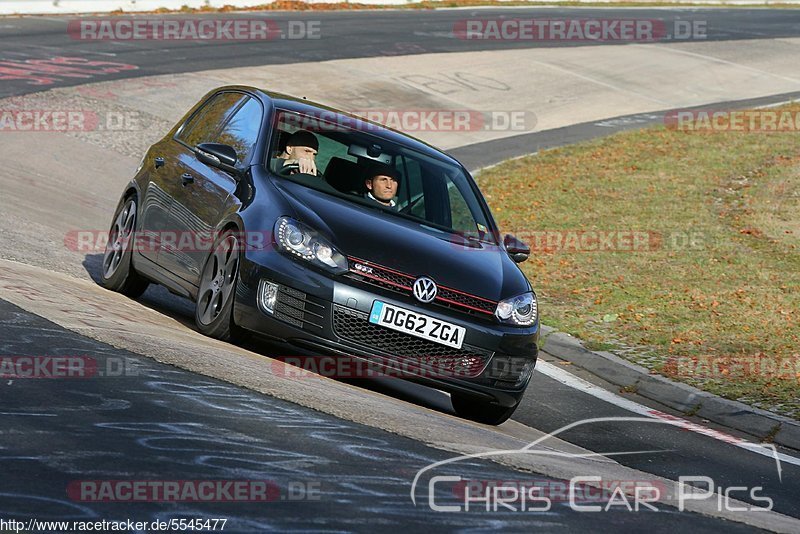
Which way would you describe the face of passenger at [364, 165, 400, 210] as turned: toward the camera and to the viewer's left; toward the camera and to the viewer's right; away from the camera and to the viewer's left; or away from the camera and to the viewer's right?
toward the camera and to the viewer's right

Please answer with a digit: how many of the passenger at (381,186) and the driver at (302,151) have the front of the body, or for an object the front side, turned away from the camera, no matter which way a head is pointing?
0

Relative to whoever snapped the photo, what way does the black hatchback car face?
facing the viewer and to the right of the viewer

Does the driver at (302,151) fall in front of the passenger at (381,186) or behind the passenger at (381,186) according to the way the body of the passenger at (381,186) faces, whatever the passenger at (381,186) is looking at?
behind
